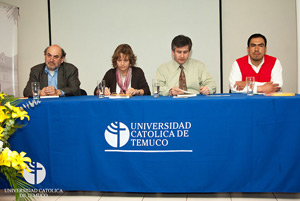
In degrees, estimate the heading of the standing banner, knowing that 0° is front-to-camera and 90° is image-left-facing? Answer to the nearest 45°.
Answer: approximately 0°

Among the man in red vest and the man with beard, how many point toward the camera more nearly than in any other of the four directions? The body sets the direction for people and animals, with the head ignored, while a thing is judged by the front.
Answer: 2

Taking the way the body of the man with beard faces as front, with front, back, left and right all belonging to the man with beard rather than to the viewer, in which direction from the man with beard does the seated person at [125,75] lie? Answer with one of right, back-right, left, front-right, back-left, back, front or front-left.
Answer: left

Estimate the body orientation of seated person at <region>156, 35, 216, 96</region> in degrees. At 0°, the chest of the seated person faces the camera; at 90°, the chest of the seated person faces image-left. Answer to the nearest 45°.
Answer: approximately 0°

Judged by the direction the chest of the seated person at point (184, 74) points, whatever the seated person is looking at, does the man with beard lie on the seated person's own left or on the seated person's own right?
on the seated person's own right

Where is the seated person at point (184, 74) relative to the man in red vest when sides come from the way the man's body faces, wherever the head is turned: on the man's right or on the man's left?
on the man's right

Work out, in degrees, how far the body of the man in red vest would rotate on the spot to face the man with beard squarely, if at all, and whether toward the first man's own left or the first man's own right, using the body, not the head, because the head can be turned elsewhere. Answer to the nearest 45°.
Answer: approximately 90° to the first man's own right

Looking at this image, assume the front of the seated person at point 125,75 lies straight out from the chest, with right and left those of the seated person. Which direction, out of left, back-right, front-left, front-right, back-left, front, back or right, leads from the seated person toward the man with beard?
right

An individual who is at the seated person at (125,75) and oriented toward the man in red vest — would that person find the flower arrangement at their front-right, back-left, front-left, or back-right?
back-right

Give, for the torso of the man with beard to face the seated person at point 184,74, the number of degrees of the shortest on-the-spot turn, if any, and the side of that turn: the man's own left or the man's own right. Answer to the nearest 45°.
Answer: approximately 90° to the man's own left
